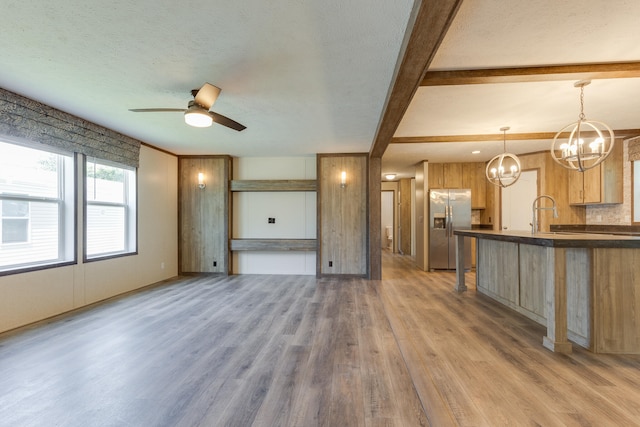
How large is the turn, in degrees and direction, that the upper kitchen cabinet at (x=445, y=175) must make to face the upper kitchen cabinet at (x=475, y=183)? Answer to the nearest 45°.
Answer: approximately 90° to its left

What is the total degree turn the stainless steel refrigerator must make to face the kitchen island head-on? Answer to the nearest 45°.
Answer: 0° — it already faces it

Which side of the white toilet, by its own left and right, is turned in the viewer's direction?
front

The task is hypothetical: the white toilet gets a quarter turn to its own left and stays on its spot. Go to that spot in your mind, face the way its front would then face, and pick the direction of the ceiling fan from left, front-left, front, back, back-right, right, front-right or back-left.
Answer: right

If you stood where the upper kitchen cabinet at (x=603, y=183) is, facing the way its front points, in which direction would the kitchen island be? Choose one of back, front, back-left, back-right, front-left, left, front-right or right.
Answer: front-left

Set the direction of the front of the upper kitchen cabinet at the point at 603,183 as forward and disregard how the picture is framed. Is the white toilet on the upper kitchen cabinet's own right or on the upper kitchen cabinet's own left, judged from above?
on the upper kitchen cabinet's own right

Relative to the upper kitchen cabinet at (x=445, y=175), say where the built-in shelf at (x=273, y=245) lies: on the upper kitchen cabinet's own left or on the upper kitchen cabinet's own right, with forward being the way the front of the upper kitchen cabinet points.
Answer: on the upper kitchen cabinet's own right

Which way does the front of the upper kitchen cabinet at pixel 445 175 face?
toward the camera

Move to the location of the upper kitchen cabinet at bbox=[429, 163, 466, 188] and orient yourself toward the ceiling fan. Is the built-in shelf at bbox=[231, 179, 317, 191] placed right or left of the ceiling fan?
right

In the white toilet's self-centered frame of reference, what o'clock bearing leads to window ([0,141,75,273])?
The window is roughly at 1 o'clock from the white toilet.

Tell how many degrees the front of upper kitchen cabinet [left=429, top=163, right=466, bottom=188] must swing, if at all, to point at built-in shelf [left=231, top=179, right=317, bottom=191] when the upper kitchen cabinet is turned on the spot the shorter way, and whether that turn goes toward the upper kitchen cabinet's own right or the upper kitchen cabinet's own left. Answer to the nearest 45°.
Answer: approximately 45° to the upper kitchen cabinet's own right

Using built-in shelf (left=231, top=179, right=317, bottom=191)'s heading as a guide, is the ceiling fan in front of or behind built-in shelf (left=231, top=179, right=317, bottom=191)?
in front

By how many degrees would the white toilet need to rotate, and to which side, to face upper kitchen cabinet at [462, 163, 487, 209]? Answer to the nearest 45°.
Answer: approximately 45° to its left
